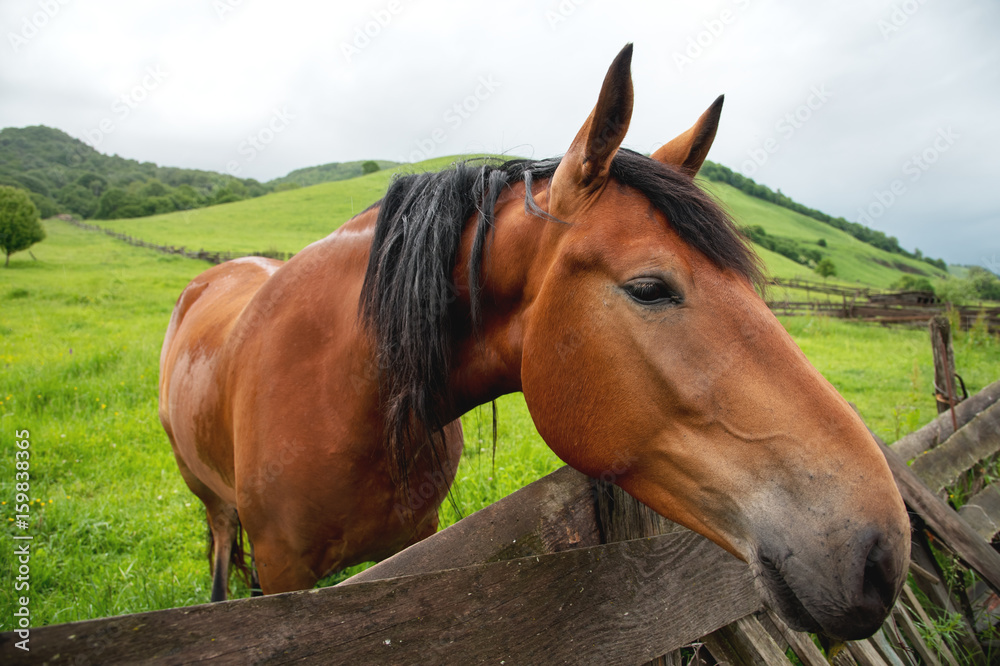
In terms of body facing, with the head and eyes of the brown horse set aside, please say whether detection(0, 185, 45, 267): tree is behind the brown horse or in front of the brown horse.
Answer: behind

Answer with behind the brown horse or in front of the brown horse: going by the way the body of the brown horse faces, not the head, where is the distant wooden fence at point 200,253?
behind

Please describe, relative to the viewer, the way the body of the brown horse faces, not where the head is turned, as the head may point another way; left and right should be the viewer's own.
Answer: facing the viewer and to the right of the viewer
